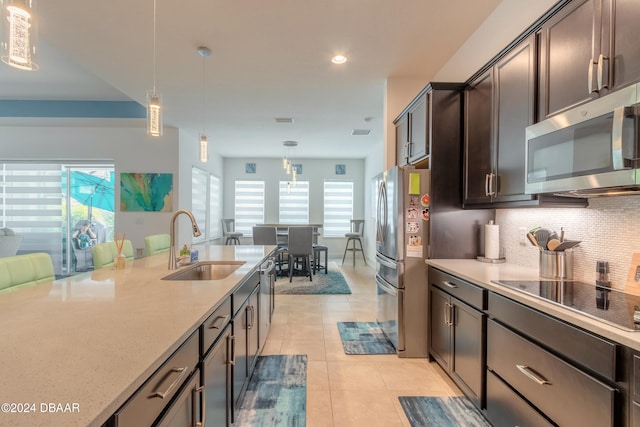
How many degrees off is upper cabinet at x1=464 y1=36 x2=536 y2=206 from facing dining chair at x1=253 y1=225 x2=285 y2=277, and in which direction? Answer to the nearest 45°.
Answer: approximately 90° to its right

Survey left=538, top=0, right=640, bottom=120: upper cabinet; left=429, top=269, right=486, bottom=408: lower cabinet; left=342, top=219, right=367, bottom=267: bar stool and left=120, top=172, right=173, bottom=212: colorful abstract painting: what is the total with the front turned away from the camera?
0

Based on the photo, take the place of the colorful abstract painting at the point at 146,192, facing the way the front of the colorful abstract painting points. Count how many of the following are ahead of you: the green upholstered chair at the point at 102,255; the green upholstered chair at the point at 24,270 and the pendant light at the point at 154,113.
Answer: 3

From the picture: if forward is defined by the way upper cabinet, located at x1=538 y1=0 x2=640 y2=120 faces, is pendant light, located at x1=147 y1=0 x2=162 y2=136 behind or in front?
in front

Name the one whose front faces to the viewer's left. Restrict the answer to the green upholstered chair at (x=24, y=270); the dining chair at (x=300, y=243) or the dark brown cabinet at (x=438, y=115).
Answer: the dark brown cabinet

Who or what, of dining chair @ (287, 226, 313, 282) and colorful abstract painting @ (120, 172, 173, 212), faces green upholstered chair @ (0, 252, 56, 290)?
the colorful abstract painting

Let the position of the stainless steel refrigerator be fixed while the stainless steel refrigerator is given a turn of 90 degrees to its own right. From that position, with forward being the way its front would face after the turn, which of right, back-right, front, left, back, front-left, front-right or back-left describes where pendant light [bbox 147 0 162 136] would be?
back-left

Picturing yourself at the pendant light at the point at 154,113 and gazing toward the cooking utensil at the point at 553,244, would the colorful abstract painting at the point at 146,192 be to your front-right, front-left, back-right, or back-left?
back-left

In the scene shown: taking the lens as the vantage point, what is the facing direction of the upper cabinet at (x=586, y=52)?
facing the viewer and to the left of the viewer

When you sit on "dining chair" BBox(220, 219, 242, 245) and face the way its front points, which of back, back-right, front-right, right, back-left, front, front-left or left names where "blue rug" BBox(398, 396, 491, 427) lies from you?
front-right

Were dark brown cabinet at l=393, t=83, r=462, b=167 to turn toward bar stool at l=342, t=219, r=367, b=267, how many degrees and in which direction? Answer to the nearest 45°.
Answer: approximately 90° to its right

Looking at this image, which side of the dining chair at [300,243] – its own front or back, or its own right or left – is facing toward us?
back

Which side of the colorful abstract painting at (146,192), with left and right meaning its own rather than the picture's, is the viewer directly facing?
front

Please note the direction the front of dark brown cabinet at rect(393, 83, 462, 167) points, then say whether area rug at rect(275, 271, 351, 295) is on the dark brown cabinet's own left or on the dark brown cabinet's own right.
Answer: on the dark brown cabinet's own right

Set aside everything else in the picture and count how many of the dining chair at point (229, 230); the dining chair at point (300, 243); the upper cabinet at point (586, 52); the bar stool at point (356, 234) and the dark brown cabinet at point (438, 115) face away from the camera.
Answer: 1

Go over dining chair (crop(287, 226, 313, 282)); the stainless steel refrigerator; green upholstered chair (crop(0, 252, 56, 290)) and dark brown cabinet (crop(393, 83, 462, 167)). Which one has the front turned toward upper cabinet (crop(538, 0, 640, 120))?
the green upholstered chair

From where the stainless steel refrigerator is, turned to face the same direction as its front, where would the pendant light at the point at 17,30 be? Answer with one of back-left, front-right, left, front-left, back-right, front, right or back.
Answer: front-left

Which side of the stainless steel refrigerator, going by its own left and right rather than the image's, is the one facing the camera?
left
